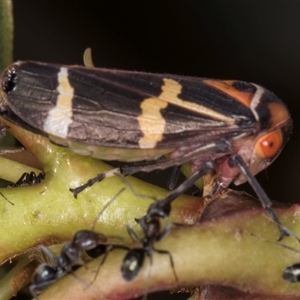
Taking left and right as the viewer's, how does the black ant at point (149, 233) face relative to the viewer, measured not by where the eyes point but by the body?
facing away from the viewer and to the right of the viewer

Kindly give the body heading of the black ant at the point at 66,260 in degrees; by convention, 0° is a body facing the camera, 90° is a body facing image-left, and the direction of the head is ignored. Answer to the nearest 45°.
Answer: approximately 225°
